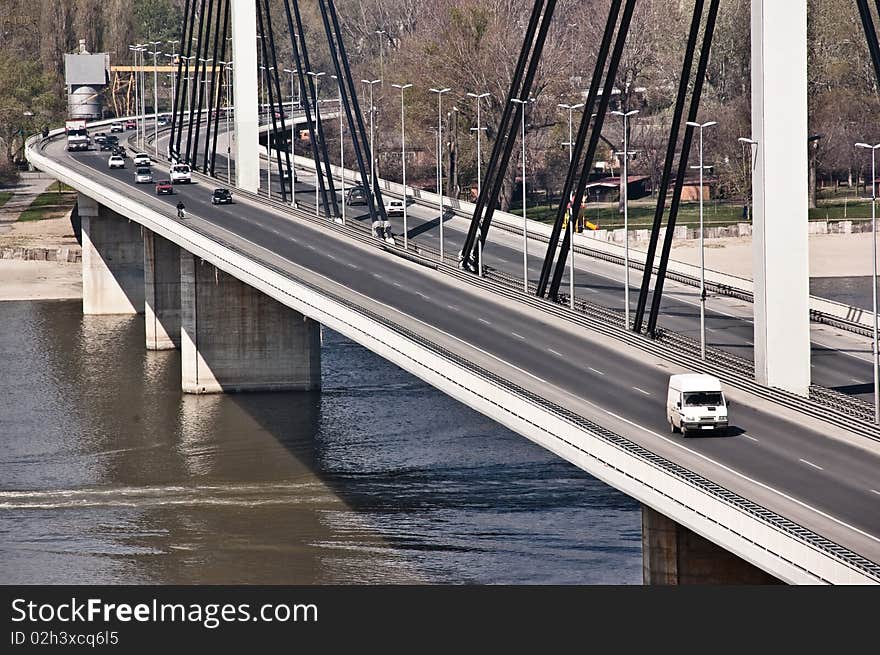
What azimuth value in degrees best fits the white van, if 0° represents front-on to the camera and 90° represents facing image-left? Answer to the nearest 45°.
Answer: approximately 315°
